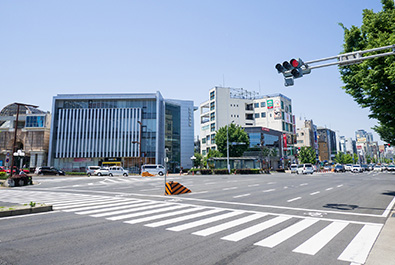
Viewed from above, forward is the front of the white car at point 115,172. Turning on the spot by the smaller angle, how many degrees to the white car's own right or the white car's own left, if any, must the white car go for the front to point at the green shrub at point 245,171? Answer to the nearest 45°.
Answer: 0° — it already faces it

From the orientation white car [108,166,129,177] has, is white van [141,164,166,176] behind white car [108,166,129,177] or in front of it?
in front

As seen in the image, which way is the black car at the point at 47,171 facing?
to the viewer's right

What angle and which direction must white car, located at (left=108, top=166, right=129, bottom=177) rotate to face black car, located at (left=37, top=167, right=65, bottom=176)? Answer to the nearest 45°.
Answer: approximately 180°

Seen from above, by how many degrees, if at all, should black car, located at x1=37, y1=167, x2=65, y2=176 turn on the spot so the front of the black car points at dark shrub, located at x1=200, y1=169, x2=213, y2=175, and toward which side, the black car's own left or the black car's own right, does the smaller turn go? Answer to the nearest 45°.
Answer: approximately 45° to the black car's own right

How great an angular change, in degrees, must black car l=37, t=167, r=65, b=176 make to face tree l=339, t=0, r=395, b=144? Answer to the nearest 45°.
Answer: approximately 90° to its right

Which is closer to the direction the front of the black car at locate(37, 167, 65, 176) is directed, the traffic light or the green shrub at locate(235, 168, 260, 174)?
the green shrub

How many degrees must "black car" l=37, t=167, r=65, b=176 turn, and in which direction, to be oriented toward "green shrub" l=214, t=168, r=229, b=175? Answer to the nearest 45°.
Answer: approximately 45° to its right

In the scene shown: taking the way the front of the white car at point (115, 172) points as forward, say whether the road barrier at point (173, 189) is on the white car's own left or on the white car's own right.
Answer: on the white car's own right

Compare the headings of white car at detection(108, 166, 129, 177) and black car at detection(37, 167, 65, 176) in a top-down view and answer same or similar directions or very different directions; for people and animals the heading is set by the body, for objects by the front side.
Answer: same or similar directions
